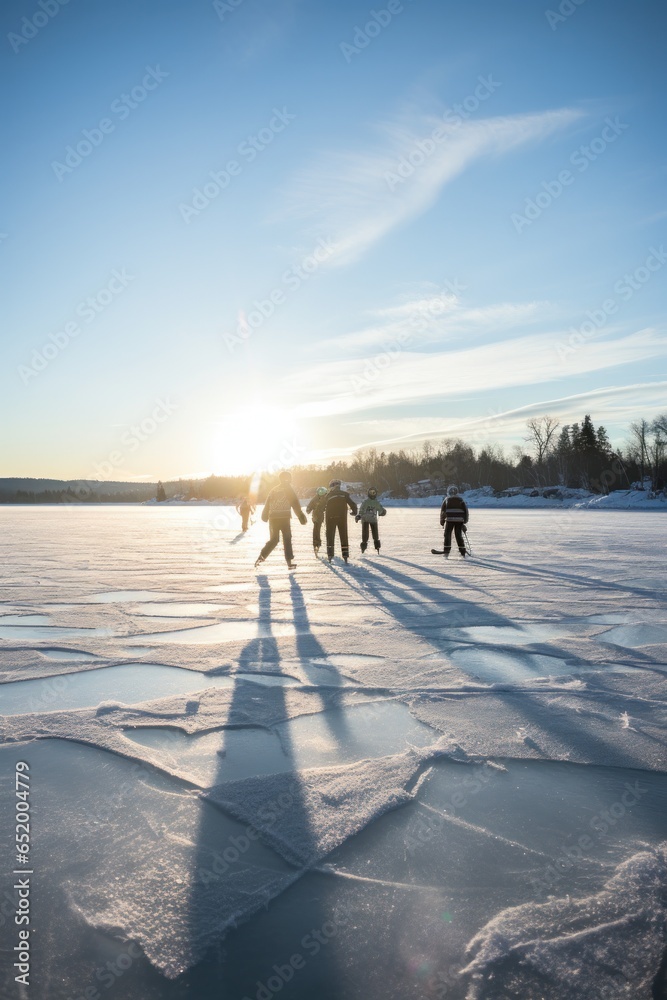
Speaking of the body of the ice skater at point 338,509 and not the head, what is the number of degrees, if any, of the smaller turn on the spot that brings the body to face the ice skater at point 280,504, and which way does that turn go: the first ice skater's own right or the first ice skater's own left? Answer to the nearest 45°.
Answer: approximately 135° to the first ice skater's own left

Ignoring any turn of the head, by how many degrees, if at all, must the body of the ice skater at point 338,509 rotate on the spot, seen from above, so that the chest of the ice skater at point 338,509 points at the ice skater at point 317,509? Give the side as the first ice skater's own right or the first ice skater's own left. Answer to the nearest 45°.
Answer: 0° — they already face them

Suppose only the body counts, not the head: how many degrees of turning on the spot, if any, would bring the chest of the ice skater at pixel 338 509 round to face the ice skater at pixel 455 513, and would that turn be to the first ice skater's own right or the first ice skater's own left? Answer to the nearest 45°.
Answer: approximately 90° to the first ice skater's own right

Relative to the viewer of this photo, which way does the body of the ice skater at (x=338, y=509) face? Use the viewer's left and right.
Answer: facing away from the viewer
